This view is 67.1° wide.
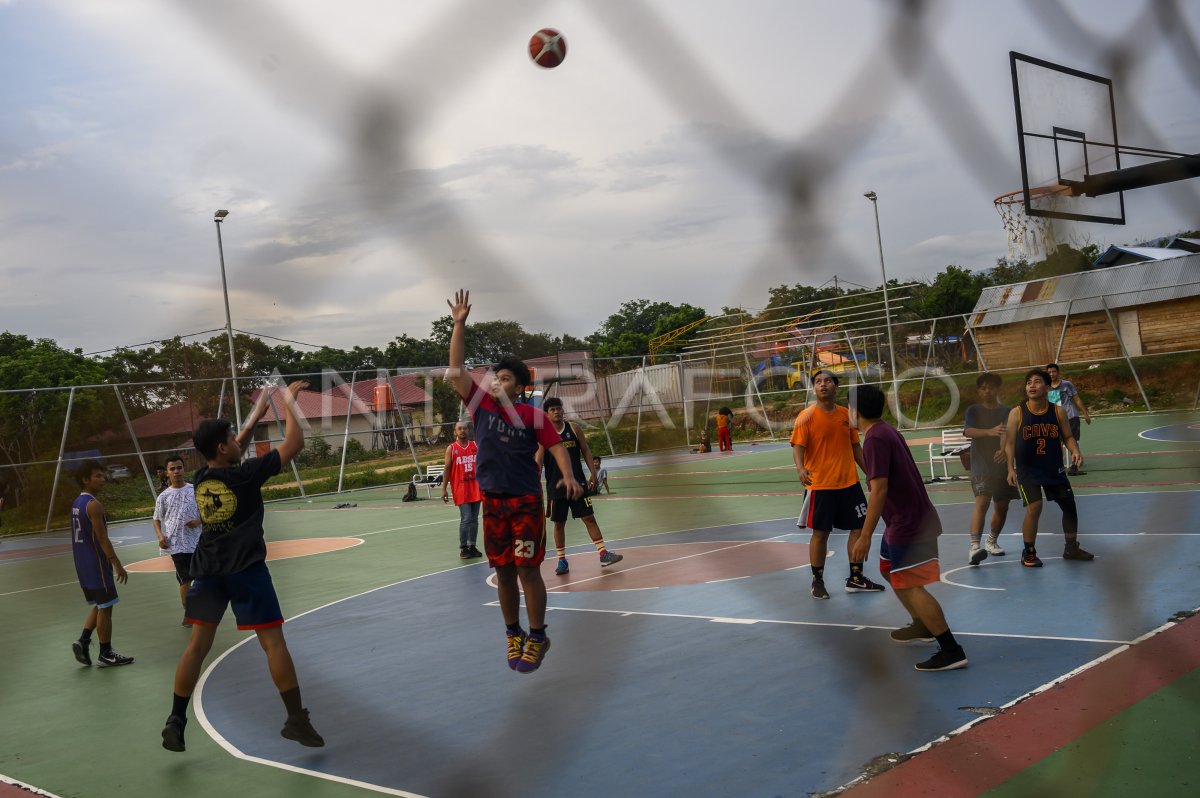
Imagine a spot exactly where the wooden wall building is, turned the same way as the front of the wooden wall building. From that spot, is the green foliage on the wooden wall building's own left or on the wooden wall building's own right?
on the wooden wall building's own right

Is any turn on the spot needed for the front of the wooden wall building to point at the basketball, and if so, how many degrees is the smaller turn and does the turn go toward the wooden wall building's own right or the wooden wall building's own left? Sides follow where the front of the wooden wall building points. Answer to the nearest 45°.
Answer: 0° — it already faces it

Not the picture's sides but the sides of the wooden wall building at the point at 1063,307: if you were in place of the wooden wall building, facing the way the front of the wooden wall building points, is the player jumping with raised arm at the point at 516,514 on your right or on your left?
on your right

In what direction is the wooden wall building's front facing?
toward the camera

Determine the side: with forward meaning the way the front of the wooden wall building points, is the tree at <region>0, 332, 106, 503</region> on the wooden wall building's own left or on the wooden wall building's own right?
on the wooden wall building's own right

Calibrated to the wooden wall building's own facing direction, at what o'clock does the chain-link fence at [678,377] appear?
The chain-link fence is roughly at 1 o'clock from the wooden wall building.
